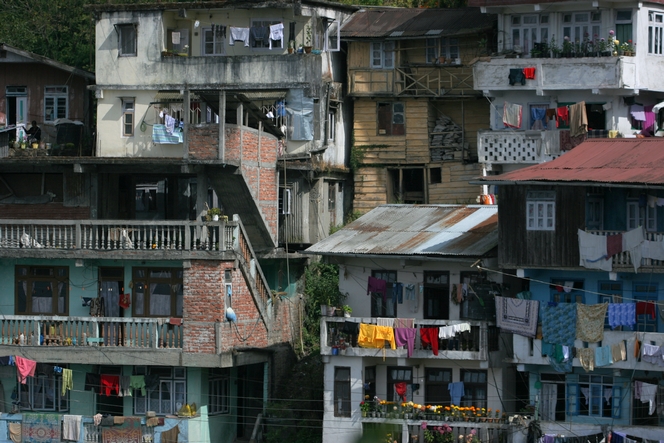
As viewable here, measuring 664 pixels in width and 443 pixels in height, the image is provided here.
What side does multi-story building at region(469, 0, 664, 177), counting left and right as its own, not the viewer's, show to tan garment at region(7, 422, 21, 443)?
right

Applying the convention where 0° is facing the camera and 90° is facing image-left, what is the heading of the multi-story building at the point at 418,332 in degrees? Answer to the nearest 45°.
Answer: approximately 0°
